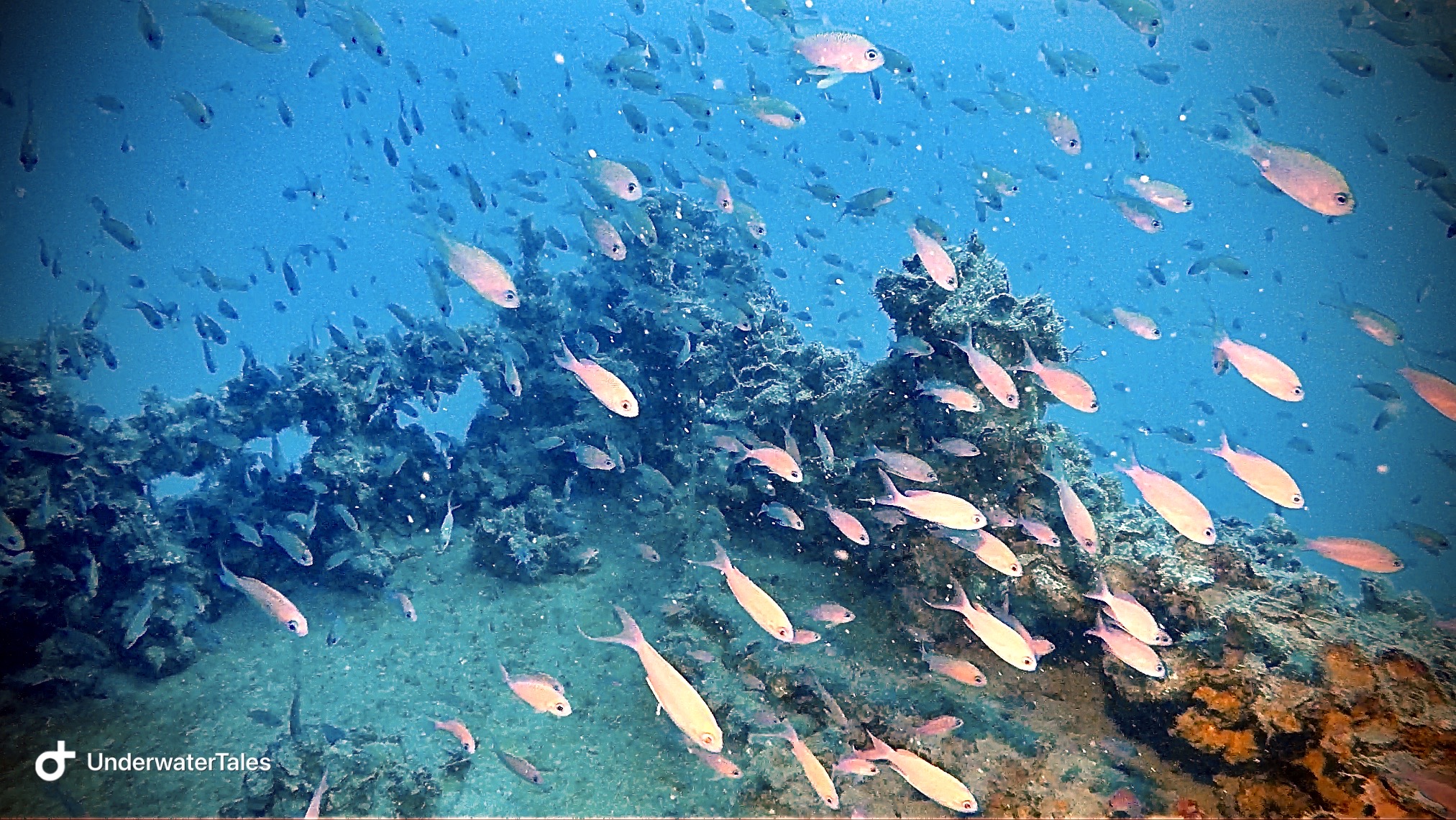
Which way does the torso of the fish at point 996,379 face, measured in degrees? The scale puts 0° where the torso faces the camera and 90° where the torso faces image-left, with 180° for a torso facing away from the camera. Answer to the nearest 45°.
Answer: approximately 270°

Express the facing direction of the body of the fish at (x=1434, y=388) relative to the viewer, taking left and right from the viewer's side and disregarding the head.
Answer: facing to the right of the viewer

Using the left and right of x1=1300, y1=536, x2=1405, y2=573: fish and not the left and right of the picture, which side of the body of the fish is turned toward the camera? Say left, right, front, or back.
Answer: right

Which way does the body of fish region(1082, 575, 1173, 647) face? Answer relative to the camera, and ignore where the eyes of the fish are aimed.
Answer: to the viewer's right

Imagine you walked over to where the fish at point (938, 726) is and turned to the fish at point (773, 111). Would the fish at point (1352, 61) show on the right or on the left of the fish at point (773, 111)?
right

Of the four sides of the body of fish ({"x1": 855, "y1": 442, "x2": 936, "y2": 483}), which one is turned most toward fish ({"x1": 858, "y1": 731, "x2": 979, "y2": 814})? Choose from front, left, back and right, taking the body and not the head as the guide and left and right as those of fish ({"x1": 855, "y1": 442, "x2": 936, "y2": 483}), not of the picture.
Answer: right

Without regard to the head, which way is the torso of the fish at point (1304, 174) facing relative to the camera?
to the viewer's right

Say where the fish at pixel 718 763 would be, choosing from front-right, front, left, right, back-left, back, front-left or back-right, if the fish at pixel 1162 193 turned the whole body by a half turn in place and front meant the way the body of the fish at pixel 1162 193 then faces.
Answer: left

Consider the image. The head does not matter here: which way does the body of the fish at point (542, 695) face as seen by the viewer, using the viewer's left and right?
facing to the right of the viewer

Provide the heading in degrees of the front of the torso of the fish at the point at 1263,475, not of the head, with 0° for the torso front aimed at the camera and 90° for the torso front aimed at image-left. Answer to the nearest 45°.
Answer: approximately 270°
